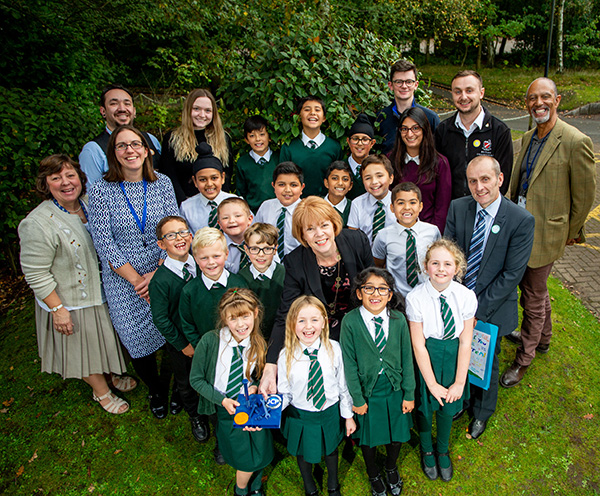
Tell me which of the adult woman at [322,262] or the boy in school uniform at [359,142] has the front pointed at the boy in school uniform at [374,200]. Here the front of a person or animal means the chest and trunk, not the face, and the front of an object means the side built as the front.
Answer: the boy in school uniform at [359,142]

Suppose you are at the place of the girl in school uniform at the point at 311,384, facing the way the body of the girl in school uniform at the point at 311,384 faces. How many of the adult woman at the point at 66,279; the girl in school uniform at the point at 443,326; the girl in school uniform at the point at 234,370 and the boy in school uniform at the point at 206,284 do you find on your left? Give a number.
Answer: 1

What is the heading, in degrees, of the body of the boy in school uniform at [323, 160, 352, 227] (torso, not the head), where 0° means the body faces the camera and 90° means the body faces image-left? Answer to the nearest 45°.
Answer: approximately 0°

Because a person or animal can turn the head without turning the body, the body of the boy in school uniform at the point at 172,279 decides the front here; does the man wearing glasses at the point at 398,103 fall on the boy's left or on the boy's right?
on the boy's left

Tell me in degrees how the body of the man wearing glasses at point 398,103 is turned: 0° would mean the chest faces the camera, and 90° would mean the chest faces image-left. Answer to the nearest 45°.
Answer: approximately 0°

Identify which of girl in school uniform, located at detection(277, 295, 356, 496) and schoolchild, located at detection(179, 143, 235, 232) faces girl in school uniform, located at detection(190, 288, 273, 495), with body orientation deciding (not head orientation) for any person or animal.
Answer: the schoolchild

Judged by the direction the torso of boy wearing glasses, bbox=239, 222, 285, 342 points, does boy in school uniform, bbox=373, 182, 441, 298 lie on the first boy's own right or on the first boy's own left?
on the first boy's own left

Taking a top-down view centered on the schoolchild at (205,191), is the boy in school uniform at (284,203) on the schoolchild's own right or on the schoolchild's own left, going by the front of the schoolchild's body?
on the schoolchild's own left

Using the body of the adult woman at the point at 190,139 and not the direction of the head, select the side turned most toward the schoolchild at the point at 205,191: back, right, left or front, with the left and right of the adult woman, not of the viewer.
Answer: front

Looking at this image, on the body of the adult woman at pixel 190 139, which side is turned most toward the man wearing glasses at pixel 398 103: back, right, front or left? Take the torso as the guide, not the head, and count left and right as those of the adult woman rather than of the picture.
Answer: left

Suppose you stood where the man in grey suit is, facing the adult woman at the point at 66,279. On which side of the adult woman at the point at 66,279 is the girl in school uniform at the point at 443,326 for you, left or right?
left
